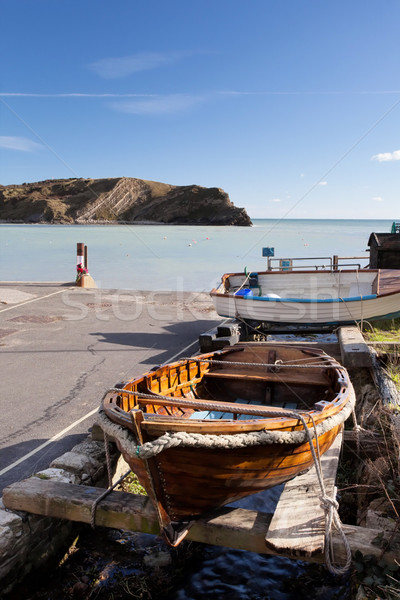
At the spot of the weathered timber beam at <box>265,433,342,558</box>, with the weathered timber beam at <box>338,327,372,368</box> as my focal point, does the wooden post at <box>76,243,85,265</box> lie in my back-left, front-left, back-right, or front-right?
front-left

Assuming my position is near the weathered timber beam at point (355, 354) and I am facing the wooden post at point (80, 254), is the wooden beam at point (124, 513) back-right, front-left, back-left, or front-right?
back-left

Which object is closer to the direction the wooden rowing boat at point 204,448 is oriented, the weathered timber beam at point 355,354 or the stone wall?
the stone wall

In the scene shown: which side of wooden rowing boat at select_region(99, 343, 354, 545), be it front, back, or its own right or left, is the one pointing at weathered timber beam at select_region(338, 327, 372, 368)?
back

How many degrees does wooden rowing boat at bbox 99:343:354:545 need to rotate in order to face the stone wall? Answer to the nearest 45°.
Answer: approximately 45° to its right

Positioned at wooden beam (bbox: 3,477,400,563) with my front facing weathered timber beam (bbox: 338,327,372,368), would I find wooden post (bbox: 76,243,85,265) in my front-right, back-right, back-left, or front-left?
front-left

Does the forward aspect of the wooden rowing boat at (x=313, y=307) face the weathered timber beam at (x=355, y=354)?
no

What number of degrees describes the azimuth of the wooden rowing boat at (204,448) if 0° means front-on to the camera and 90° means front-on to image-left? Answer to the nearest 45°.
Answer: approximately 45°
